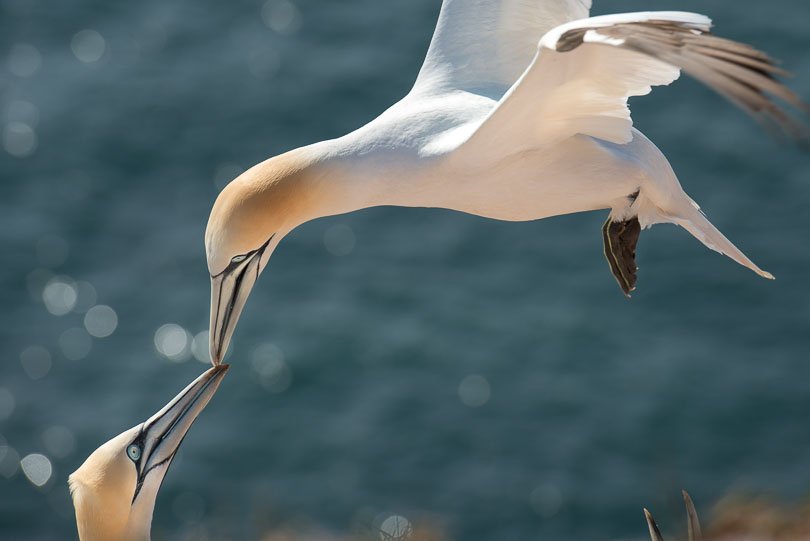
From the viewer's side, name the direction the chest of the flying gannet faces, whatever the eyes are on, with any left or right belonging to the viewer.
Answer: facing to the left of the viewer
